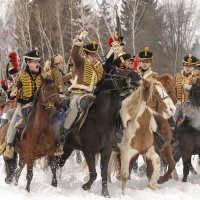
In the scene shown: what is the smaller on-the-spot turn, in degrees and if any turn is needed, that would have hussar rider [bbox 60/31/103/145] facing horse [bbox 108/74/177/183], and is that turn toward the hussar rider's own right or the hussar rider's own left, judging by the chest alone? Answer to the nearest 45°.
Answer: approximately 45° to the hussar rider's own left

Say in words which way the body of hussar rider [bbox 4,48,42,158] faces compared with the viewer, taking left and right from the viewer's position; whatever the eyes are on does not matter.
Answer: facing the viewer and to the right of the viewer

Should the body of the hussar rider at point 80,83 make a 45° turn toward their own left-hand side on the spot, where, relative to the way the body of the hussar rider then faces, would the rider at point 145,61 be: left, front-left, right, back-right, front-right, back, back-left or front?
front-left

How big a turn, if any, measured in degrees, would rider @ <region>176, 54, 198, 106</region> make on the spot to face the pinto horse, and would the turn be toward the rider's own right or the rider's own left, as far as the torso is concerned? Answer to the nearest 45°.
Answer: approximately 45° to the rider's own right

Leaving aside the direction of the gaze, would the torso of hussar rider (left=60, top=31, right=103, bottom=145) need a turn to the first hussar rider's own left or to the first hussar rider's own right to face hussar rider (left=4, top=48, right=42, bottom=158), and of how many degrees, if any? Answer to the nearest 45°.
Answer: approximately 135° to the first hussar rider's own right

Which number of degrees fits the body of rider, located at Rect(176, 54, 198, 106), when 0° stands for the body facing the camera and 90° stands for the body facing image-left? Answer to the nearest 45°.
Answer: approximately 0°

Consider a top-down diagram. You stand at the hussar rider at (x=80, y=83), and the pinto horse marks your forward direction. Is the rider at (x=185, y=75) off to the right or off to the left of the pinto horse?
left
